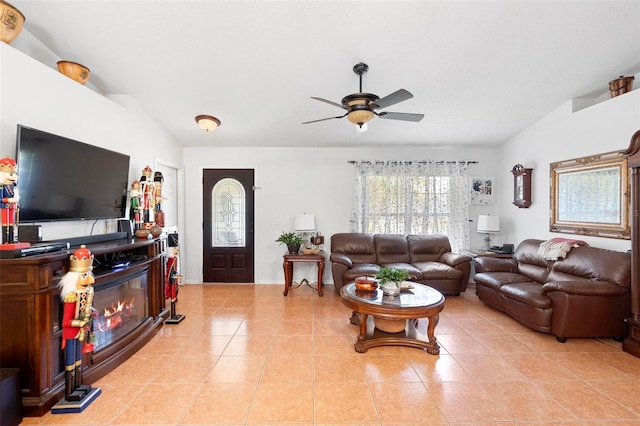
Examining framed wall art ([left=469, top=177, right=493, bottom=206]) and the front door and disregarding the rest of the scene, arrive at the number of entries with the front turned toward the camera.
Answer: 2

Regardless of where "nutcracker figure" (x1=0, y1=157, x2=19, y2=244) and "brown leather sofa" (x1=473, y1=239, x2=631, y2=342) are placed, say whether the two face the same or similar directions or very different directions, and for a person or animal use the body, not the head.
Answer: very different directions

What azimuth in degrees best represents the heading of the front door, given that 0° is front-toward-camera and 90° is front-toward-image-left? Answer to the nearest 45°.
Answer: approximately 0°

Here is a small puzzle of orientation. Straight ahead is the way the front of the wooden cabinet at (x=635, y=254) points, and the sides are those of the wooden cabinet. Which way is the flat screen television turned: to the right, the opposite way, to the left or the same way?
the opposite way

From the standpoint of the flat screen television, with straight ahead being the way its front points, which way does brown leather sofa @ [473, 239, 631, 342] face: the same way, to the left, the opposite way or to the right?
the opposite way

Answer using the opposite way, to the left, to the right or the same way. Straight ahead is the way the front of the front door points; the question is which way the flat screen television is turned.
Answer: to the left

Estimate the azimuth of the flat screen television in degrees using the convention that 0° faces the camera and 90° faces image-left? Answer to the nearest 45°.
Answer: approximately 315°

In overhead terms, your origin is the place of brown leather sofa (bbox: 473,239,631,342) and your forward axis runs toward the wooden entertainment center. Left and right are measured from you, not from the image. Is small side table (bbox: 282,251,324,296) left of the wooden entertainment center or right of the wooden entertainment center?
right

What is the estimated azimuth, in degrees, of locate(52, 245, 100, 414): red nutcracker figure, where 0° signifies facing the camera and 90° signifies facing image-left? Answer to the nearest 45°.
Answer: approximately 315°
